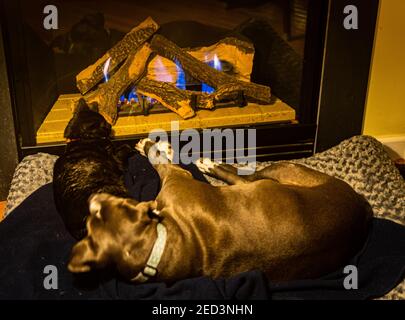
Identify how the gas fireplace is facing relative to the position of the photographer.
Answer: facing the viewer

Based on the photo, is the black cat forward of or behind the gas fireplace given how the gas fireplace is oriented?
forward

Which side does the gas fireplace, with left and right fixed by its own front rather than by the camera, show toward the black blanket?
front

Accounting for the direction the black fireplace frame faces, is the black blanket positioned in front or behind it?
in front

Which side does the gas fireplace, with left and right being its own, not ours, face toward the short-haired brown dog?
front

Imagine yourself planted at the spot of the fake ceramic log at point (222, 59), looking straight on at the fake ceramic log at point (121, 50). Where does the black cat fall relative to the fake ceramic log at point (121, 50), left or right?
left
